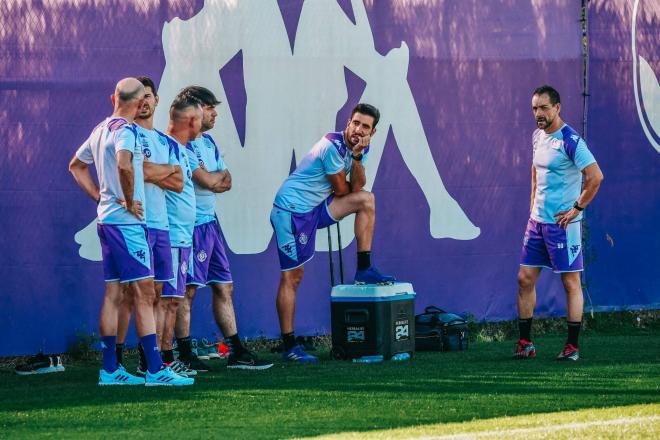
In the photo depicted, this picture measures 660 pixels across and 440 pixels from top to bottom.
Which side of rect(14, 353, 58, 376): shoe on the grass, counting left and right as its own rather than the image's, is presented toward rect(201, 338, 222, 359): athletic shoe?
back

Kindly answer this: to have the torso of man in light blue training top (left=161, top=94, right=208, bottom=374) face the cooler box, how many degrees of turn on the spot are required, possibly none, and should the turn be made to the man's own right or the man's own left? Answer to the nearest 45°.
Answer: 0° — they already face it

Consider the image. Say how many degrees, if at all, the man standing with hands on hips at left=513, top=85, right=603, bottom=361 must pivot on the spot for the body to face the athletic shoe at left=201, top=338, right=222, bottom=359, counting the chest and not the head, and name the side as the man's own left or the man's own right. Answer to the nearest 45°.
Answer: approximately 45° to the man's own right

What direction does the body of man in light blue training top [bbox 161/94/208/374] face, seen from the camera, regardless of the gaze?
to the viewer's right

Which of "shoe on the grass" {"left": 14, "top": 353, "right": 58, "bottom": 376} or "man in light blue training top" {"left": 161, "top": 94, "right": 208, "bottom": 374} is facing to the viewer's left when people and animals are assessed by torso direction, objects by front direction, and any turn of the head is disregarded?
the shoe on the grass

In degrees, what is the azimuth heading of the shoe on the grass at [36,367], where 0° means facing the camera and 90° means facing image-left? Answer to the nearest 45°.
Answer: approximately 90°

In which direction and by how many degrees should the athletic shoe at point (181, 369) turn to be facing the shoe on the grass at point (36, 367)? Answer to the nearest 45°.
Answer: approximately 135° to its left

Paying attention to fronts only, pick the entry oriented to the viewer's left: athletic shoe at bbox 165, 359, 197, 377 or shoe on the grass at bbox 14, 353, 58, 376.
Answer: the shoe on the grass

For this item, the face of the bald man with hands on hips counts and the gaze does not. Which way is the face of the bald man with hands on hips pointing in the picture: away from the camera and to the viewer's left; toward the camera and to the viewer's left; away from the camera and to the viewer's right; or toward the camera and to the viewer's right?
away from the camera and to the viewer's right

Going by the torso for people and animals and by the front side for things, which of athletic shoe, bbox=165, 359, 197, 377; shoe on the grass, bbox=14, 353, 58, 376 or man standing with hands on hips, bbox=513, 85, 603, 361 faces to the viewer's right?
the athletic shoe

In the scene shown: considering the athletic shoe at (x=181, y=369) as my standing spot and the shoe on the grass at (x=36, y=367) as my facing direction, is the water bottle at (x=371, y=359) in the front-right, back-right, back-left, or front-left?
back-right

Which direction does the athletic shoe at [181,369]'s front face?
to the viewer's right

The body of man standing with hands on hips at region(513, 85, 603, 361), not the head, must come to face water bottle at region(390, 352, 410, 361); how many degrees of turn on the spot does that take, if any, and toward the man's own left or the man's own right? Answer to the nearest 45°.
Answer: approximately 45° to the man's own right
